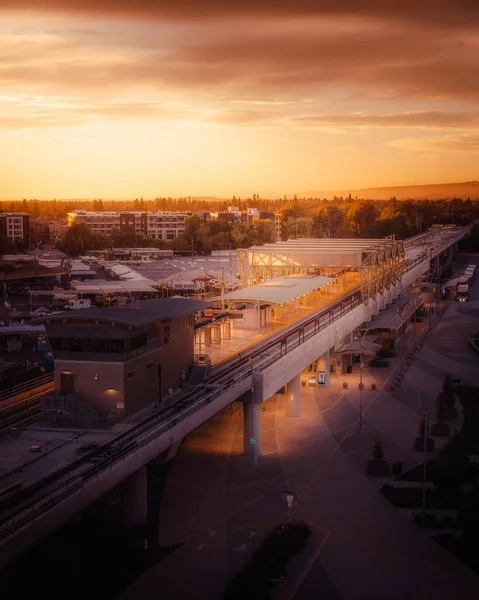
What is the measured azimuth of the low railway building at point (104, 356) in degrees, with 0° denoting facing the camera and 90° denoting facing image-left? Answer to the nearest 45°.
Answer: approximately 45°

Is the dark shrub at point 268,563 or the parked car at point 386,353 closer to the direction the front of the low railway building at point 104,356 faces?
the dark shrub

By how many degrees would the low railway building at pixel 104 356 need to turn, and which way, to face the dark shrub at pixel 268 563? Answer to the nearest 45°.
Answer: approximately 90° to its left

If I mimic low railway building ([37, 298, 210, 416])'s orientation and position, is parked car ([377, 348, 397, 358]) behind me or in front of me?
behind
